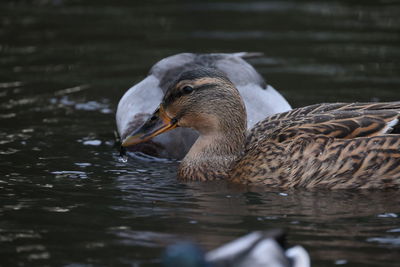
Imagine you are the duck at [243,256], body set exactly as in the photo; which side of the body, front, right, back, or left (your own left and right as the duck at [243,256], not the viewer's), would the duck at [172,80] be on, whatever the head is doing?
right

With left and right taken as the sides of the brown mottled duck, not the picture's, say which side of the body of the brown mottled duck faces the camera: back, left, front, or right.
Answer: left

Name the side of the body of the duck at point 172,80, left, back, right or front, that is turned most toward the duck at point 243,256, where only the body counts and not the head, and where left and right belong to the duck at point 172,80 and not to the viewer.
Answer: left

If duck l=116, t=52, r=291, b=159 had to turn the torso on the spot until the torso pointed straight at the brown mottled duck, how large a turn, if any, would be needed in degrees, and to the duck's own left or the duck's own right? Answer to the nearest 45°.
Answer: approximately 135° to the duck's own left

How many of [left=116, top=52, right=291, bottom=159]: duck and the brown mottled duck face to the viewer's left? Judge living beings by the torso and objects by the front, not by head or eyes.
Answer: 2

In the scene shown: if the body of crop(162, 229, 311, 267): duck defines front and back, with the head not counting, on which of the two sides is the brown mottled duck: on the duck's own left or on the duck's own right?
on the duck's own right

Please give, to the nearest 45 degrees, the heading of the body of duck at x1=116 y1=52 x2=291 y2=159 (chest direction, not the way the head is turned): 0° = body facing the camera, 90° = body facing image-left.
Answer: approximately 90°

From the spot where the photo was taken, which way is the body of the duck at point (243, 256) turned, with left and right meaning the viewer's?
facing to the left of the viewer

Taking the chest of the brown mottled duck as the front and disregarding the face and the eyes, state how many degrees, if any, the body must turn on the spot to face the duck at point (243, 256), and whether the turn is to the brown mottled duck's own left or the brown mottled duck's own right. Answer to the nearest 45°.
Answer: approximately 90° to the brown mottled duck's own left
